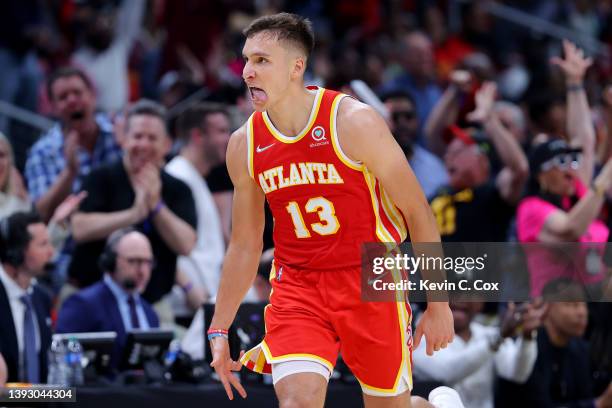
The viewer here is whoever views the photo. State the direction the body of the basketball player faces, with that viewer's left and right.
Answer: facing the viewer and to the left of the viewer

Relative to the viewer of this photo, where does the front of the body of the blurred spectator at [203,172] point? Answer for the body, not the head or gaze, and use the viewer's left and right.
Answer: facing to the right of the viewer

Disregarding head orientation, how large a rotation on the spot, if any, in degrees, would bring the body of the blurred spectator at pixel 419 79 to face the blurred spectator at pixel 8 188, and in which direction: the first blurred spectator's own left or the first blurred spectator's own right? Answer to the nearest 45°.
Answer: approximately 45° to the first blurred spectator's own right

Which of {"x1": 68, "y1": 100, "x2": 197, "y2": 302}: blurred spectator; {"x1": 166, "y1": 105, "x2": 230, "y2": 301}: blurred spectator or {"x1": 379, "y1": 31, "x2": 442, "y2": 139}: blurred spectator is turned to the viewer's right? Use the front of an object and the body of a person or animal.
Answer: {"x1": 166, "y1": 105, "x2": 230, "y2": 301}: blurred spectator

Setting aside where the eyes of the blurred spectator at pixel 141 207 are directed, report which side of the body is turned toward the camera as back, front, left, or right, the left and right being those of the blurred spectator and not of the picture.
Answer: front

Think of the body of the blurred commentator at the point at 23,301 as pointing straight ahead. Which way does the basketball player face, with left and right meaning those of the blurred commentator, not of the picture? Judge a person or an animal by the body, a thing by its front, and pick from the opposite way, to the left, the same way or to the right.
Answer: to the right

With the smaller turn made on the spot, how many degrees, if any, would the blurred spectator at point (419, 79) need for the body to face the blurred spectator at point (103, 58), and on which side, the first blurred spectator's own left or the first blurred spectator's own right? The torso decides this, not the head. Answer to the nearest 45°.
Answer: approximately 90° to the first blurred spectator's own right

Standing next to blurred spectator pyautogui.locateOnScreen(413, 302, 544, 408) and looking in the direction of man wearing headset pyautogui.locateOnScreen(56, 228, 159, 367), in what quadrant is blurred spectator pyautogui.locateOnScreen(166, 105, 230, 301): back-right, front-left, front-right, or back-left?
front-right

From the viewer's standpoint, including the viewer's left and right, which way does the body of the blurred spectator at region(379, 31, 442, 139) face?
facing the viewer

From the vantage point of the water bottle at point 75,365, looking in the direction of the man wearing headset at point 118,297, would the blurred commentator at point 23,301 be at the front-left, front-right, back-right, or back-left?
front-left
